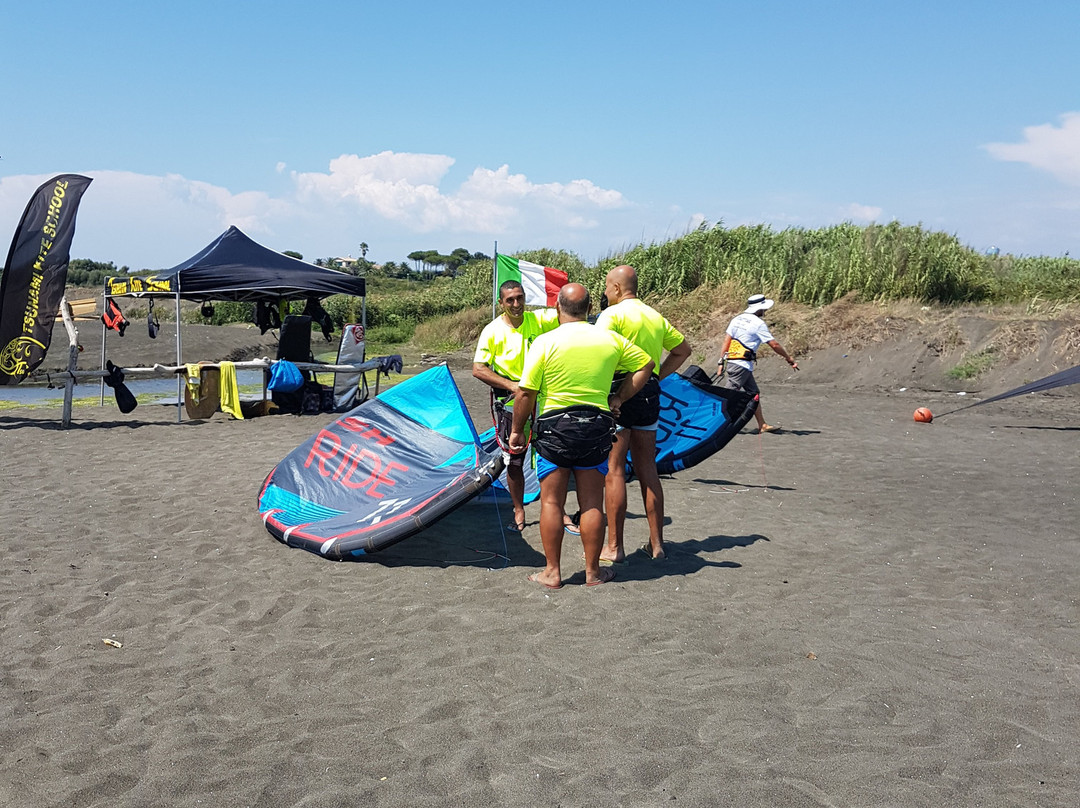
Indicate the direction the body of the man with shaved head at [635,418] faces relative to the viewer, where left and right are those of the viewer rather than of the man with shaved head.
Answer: facing away from the viewer and to the left of the viewer

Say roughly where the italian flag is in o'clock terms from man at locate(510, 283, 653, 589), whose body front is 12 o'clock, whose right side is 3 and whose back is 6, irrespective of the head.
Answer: The italian flag is roughly at 12 o'clock from the man.

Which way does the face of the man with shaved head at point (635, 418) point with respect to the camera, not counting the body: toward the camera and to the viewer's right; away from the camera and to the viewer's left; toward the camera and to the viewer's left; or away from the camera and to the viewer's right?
away from the camera and to the viewer's left

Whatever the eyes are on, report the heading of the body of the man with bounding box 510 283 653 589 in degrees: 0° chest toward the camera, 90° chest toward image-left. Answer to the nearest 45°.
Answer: approximately 180°

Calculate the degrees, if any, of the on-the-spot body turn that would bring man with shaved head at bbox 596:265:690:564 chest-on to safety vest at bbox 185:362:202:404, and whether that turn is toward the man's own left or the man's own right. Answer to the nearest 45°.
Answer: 0° — they already face it
